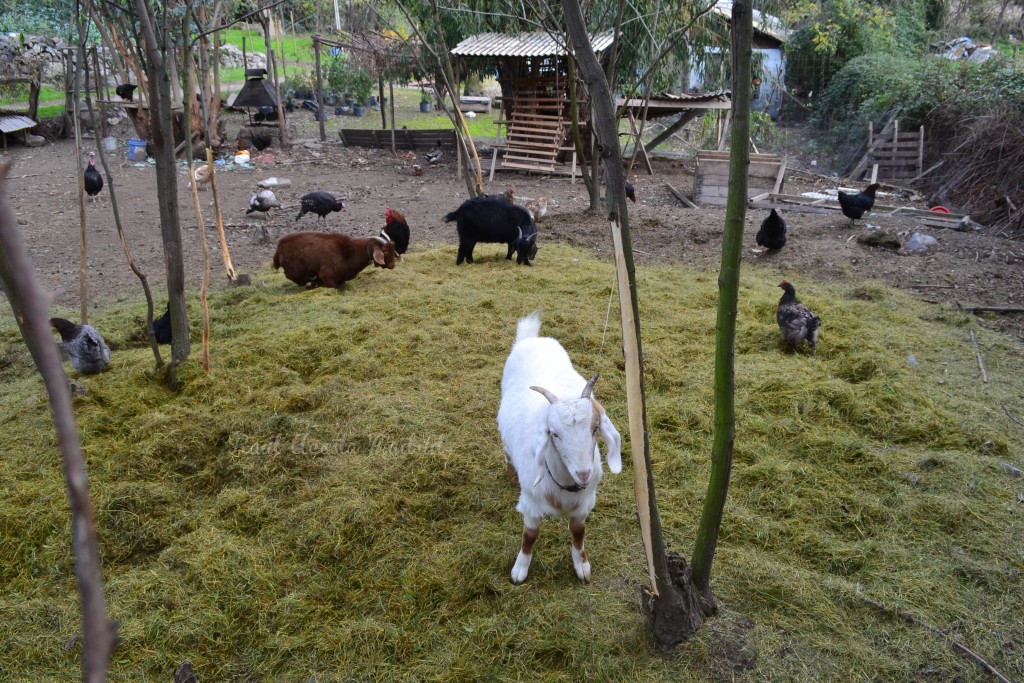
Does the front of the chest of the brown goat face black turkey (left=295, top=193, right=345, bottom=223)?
no

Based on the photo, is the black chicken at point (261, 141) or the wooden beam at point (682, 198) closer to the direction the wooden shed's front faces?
the wooden beam

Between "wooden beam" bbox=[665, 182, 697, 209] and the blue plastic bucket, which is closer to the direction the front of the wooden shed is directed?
the wooden beam

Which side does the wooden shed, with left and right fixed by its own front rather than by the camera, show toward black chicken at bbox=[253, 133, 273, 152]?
right

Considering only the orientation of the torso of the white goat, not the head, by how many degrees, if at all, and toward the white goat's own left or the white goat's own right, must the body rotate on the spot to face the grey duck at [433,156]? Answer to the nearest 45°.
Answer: approximately 180°

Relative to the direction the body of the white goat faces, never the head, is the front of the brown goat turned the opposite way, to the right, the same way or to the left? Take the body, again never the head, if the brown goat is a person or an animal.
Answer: to the left

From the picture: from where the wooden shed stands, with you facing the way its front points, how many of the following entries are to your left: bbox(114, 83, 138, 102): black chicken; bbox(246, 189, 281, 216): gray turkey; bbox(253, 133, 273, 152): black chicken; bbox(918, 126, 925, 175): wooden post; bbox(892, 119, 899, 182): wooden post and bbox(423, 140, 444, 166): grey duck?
2

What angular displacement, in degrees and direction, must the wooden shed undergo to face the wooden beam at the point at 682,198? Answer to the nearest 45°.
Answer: approximately 45° to its left

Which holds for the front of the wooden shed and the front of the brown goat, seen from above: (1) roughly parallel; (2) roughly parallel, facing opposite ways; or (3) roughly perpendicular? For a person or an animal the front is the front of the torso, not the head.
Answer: roughly perpendicular

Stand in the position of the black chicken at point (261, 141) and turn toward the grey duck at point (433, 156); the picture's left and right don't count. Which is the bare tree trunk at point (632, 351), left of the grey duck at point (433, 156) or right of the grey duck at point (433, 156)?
right

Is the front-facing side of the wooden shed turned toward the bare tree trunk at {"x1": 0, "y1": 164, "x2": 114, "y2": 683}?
yes

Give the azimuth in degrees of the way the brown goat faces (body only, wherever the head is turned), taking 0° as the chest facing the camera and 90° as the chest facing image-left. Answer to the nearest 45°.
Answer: approximately 270°

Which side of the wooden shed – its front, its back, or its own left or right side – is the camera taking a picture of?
front

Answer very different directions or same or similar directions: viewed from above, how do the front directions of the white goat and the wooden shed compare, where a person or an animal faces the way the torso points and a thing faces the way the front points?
same or similar directions

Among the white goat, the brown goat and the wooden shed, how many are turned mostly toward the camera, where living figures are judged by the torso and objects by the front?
2

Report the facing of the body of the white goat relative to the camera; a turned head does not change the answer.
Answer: toward the camera

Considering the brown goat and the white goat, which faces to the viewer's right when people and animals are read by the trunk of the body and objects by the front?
the brown goat
